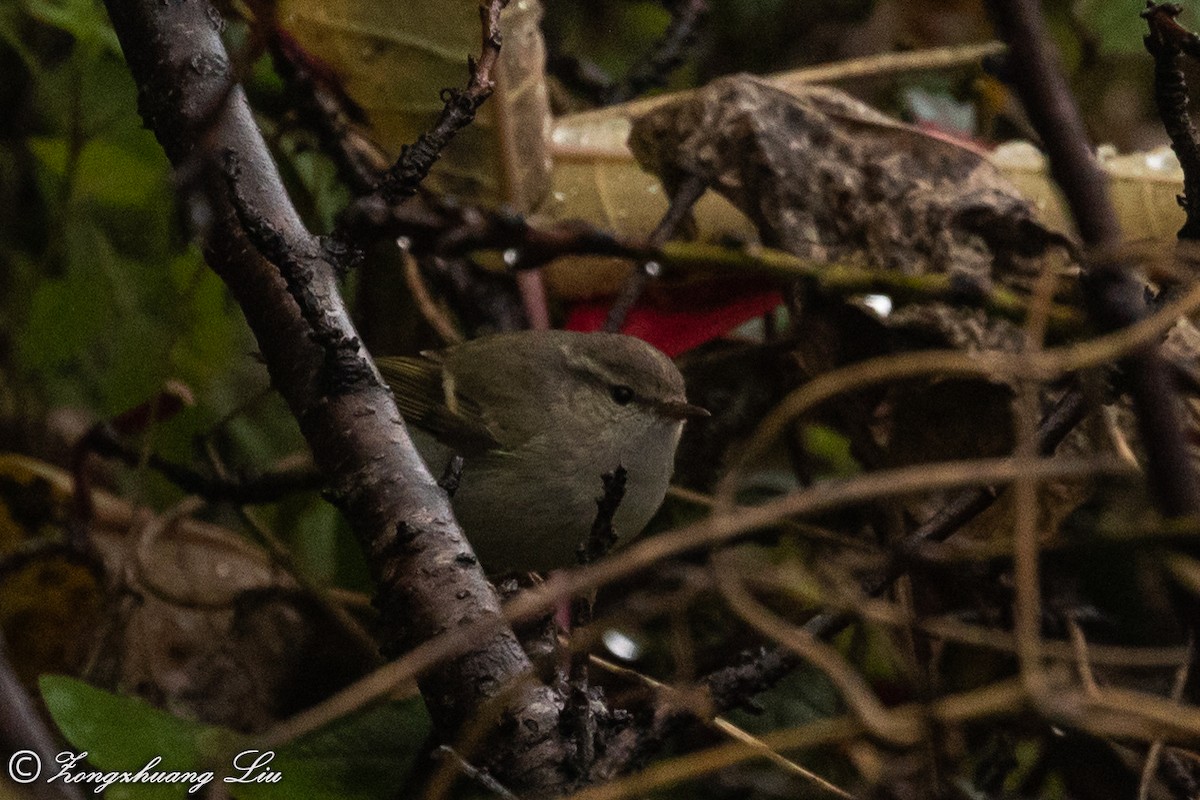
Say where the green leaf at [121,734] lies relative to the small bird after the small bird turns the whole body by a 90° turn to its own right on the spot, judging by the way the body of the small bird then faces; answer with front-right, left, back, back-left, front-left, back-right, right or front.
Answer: front-right

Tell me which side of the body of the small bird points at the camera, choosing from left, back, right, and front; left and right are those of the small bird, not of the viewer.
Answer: right

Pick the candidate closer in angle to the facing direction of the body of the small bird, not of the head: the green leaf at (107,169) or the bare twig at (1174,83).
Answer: the bare twig
